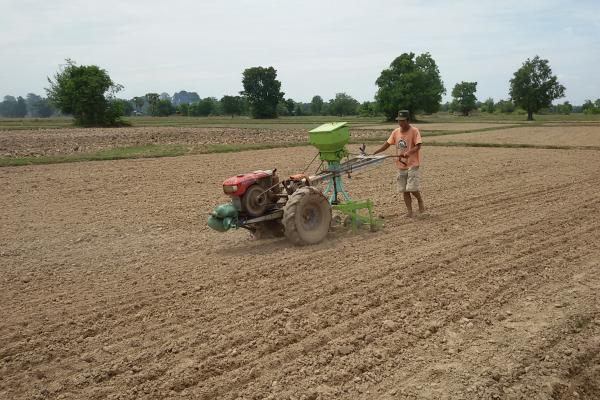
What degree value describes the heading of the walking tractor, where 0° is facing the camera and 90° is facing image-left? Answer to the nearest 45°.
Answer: approximately 45°

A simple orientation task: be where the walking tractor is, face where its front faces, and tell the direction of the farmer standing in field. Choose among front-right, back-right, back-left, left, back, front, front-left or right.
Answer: back

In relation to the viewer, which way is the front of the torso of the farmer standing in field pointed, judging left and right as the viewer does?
facing the viewer and to the left of the viewer

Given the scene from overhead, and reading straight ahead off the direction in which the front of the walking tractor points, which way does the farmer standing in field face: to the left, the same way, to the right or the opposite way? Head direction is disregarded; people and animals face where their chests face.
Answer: the same way

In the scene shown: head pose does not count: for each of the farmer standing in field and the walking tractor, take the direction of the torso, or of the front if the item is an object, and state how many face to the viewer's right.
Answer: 0

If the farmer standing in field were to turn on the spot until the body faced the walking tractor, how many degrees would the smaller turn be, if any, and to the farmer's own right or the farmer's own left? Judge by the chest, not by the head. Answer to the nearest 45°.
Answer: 0° — they already face it
